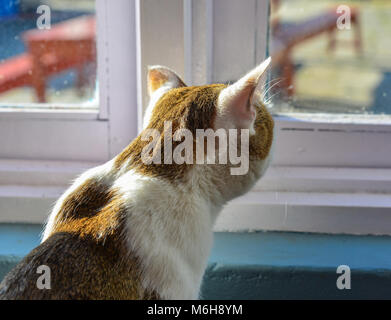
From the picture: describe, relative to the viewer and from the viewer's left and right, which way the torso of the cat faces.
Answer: facing away from the viewer and to the right of the viewer
